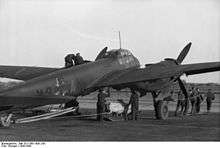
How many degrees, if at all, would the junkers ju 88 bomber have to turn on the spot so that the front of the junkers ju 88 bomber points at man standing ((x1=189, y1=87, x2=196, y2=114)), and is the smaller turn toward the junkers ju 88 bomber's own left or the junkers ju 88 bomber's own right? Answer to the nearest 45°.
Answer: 0° — it already faces them
